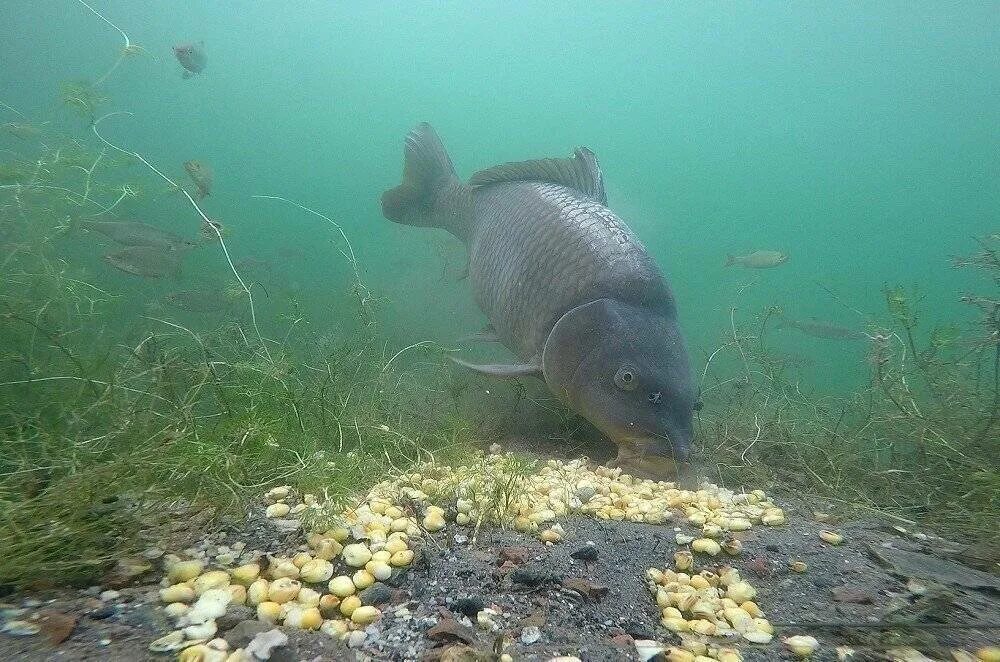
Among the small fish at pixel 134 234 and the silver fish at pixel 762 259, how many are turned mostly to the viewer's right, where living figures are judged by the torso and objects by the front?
2

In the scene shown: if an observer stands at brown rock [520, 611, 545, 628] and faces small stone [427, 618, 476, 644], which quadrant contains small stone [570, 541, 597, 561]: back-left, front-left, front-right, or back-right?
back-right

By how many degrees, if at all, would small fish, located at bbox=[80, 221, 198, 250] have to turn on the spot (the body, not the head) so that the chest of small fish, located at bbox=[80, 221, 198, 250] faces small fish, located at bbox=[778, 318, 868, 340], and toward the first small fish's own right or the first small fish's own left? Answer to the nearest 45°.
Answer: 0° — it already faces it

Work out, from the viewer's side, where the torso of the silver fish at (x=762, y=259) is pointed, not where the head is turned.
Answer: to the viewer's right

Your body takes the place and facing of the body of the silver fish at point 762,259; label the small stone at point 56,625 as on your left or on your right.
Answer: on your right

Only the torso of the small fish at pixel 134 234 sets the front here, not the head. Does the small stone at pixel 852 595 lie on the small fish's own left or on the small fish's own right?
on the small fish's own right

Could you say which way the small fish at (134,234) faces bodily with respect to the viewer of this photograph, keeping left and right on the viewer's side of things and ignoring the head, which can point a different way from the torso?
facing to the right of the viewer

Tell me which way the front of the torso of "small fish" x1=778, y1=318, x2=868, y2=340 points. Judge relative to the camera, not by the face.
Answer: to the viewer's right
